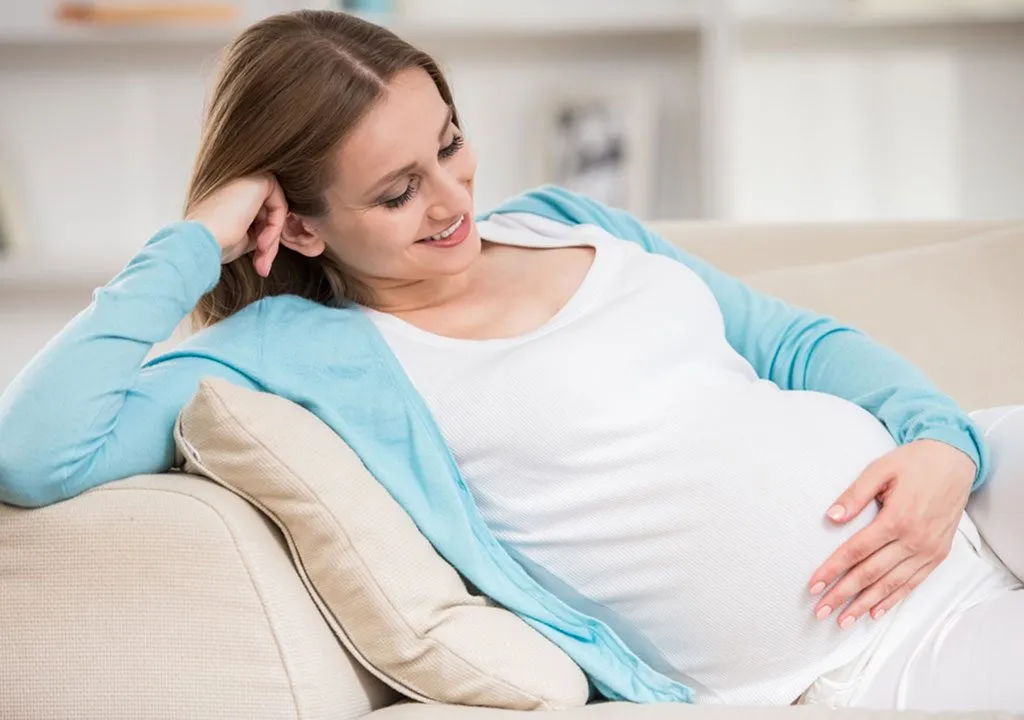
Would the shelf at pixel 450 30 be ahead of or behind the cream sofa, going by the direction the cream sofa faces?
behind

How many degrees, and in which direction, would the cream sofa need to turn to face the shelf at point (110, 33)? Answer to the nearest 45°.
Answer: approximately 180°

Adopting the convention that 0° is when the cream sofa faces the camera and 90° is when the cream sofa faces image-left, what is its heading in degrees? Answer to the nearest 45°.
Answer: approximately 0°

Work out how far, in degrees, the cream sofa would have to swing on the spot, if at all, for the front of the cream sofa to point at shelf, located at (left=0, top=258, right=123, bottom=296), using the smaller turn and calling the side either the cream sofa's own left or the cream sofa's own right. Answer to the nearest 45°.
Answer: approximately 180°

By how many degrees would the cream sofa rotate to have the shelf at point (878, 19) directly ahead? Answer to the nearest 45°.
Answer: approximately 135° to its left
